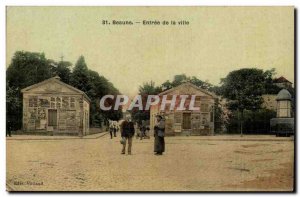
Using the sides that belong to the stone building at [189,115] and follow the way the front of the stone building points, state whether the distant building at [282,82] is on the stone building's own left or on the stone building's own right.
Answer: on the stone building's own left

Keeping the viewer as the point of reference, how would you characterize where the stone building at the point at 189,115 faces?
facing the viewer

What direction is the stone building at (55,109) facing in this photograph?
toward the camera

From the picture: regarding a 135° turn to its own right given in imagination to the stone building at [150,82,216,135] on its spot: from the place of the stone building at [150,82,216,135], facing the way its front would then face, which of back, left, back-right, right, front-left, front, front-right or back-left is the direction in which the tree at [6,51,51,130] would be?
front-left

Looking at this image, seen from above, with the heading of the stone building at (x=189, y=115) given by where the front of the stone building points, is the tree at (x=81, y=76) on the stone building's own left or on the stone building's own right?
on the stone building's own right

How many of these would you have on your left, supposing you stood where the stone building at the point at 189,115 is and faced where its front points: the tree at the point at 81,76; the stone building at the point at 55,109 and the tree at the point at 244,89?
1

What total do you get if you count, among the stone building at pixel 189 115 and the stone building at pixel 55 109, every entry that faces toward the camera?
2

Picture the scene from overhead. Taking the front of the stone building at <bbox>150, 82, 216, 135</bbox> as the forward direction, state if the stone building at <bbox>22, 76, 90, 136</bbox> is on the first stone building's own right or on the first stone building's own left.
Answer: on the first stone building's own right
